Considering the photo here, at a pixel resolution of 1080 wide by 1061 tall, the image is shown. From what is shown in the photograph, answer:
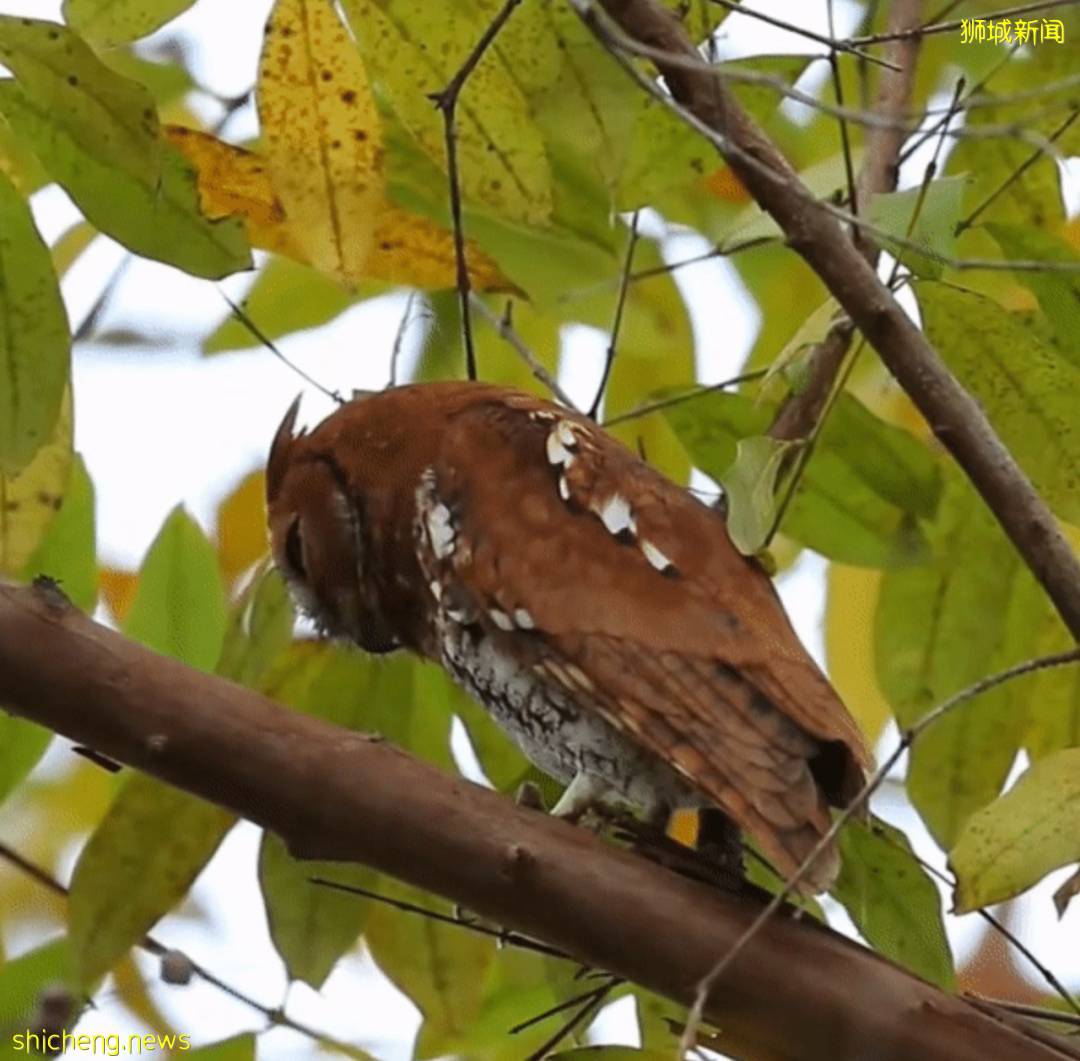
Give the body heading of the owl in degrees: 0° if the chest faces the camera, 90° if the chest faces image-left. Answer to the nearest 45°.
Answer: approximately 90°
